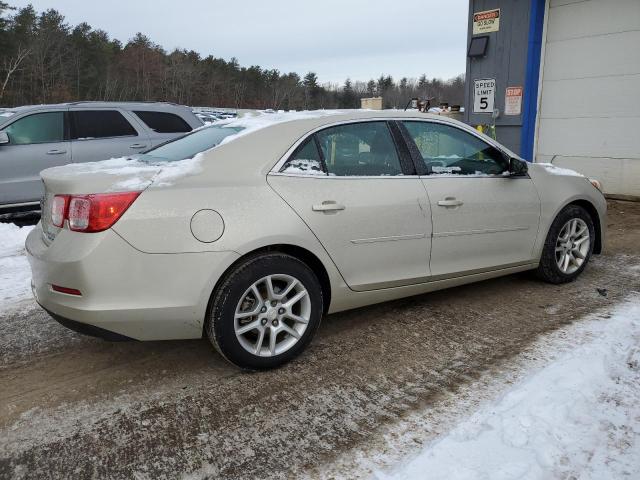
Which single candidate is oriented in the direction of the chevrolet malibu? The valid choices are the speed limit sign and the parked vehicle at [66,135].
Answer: the speed limit sign

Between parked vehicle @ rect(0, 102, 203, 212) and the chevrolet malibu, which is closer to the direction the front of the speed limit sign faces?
the chevrolet malibu

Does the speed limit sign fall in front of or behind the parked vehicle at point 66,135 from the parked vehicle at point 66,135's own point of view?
behind

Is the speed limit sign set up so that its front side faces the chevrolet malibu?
yes

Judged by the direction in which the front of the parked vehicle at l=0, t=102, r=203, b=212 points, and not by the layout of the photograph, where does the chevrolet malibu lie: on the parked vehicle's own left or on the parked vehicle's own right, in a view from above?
on the parked vehicle's own left

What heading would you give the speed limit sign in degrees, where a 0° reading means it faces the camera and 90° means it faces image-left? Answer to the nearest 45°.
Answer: approximately 0°

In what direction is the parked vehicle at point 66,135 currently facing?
to the viewer's left

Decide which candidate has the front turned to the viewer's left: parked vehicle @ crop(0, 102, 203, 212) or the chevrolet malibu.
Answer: the parked vehicle

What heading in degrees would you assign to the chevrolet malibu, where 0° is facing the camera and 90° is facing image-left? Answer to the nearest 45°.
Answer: approximately 225°

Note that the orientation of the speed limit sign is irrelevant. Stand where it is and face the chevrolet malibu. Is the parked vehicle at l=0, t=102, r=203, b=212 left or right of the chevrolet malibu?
right

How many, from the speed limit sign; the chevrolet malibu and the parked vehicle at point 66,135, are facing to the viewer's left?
1

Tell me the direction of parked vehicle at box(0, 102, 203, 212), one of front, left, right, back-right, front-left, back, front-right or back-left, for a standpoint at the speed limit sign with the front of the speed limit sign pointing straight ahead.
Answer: front-right
